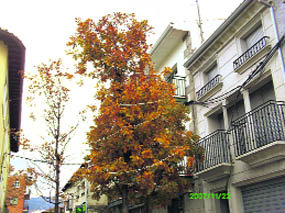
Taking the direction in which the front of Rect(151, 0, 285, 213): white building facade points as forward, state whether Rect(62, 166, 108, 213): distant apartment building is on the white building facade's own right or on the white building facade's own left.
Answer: on the white building facade's own right

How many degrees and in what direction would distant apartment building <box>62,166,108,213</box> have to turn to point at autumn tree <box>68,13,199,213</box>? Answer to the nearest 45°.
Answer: approximately 45° to its left

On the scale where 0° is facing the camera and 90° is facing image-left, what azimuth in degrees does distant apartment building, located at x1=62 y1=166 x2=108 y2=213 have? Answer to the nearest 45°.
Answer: approximately 45°

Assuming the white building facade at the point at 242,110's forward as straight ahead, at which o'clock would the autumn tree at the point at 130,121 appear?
The autumn tree is roughly at 1 o'clock from the white building facade.

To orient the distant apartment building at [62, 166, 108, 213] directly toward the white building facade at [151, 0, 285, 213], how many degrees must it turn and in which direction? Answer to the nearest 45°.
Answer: approximately 45° to its left

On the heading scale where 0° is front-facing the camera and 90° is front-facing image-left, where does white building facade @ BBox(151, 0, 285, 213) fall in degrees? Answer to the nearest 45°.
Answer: approximately 45°

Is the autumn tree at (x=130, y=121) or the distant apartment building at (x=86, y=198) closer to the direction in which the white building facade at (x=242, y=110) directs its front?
the autumn tree
